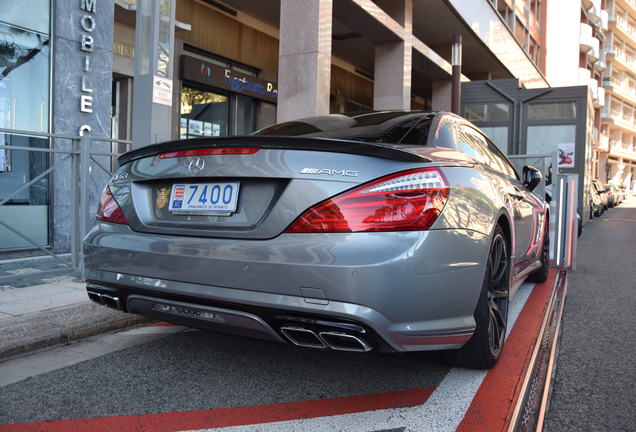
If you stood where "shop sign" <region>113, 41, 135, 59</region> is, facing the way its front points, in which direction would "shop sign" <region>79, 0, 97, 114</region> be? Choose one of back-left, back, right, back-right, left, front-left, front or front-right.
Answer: front-right

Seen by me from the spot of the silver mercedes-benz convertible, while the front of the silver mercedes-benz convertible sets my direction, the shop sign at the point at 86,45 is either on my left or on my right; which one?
on my left

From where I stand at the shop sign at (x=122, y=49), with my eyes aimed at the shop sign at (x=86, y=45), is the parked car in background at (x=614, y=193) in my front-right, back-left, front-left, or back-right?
back-left

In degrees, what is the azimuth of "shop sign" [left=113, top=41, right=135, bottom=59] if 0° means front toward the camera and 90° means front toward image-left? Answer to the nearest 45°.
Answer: approximately 315°

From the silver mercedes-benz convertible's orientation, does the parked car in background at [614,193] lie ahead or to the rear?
ahead

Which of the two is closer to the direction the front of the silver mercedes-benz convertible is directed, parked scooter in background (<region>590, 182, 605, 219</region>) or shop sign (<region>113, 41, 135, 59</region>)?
the parked scooter in background

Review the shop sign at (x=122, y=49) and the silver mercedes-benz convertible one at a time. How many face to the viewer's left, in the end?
0

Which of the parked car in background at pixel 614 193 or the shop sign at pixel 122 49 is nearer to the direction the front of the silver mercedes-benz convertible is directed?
the parked car in background

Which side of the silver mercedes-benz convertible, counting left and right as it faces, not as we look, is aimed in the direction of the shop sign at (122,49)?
left

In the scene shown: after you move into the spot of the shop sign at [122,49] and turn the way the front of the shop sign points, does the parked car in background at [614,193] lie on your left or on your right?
on your left

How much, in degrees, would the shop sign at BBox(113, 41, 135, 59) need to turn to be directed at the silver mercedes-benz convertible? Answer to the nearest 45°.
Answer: approximately 45° to its right

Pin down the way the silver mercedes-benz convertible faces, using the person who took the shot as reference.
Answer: facing away from the viewer and to the right of the viewer

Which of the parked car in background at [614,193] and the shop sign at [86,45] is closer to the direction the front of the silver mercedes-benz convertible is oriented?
the parked car in background
